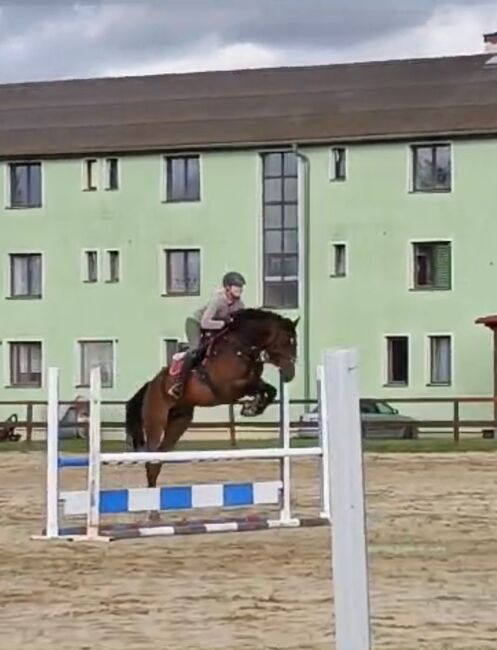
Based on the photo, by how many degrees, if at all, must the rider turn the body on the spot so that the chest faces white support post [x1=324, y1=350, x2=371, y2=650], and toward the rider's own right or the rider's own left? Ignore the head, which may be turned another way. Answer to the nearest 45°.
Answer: approximately 45° to the rider's own right

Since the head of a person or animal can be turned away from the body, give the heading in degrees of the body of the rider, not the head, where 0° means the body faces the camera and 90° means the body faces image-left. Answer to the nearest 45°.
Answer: approximately 315°

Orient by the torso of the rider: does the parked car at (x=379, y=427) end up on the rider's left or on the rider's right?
on the rider's left

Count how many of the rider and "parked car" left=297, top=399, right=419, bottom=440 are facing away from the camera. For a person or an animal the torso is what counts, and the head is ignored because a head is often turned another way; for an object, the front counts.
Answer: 0
